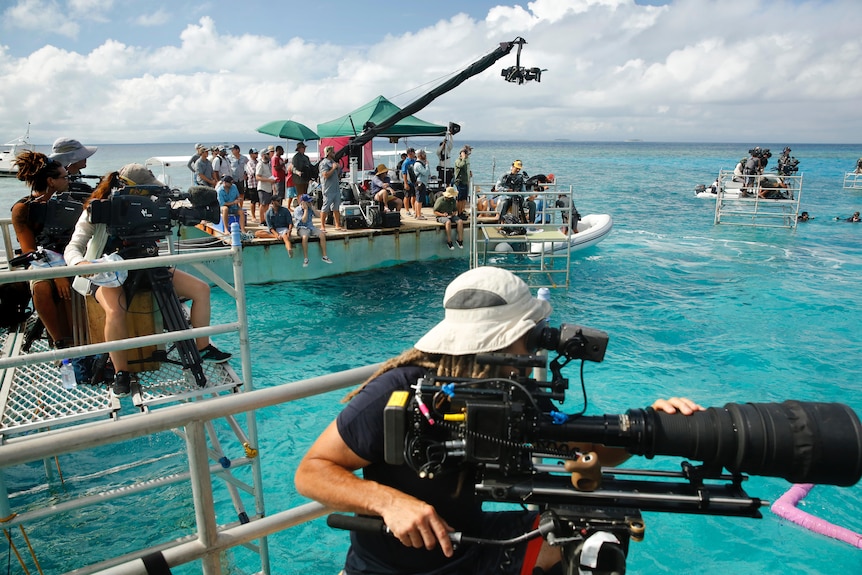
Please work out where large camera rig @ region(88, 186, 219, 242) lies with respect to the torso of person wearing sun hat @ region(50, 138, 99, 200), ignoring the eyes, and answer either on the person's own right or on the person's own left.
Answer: on the person's own right

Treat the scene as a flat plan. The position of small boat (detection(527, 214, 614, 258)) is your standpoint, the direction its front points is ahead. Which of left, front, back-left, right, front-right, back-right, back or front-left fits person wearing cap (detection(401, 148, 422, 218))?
back

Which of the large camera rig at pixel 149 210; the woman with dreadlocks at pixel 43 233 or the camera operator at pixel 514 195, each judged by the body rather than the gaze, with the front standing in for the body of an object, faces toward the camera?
the camera operator

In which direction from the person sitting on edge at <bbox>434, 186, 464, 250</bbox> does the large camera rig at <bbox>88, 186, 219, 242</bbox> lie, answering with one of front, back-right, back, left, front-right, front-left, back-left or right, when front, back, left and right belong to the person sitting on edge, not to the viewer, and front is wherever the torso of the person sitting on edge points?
front-right

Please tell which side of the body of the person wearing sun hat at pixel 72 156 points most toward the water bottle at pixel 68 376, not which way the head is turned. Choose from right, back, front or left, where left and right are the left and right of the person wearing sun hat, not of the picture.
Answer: right

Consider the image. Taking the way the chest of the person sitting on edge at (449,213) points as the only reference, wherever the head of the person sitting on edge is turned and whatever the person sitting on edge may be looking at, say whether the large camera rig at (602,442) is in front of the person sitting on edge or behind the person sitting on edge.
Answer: in front

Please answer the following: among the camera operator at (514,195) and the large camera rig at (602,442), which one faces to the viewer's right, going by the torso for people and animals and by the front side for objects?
the large camera rig

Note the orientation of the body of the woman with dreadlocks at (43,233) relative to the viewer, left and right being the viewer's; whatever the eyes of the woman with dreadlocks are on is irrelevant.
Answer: facing to the right of the viewer

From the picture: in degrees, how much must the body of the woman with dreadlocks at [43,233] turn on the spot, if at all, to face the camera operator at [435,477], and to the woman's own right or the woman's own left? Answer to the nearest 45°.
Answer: approximately 90° to the woman's own right

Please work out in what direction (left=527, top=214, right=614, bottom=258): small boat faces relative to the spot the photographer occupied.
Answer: facing to the right of the viewer

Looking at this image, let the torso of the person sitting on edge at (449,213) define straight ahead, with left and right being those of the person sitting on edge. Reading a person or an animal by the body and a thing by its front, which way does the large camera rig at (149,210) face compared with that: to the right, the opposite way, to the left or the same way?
to the left

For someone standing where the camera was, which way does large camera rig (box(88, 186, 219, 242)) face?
facing to the right of the viewer

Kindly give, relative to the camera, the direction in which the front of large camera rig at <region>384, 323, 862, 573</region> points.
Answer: facing to the right of the viewer

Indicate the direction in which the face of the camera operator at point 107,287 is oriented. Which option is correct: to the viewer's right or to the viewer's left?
to the viewer's right

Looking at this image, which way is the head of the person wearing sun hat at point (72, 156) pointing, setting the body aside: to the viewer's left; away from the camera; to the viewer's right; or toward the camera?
to the viewer's right

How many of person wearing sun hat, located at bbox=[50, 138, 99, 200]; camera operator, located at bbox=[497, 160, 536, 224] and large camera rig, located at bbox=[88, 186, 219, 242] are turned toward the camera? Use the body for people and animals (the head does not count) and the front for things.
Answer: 1

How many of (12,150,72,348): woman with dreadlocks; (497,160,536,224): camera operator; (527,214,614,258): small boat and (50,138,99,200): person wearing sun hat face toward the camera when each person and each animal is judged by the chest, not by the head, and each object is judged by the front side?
1
